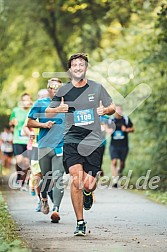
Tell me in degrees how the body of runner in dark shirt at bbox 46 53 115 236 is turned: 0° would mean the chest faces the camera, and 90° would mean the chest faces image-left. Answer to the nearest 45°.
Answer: approximately 0°

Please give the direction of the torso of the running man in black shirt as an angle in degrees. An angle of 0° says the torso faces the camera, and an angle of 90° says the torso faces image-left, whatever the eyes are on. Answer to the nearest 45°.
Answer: approximately 0°
